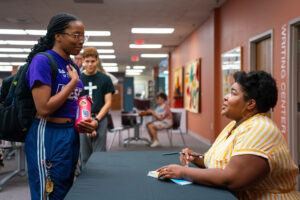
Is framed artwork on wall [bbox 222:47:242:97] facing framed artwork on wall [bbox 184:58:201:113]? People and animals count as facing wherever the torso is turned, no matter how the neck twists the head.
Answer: no

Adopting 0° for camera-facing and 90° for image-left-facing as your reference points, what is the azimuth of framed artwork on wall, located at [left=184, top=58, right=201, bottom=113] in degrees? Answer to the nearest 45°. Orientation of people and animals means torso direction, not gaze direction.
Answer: approximately 45°

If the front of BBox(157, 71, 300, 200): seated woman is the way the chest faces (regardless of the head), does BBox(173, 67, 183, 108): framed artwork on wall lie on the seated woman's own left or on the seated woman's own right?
on the seated woman's own right

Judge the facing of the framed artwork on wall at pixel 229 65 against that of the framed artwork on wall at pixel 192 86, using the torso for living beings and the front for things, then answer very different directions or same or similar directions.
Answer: same or similar directions

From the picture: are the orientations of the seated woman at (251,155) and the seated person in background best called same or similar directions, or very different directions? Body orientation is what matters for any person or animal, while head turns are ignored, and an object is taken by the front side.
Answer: same or similar directions

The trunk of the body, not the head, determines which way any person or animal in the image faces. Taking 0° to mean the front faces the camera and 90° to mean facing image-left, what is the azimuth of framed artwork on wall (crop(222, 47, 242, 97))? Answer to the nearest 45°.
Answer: approximately 45°

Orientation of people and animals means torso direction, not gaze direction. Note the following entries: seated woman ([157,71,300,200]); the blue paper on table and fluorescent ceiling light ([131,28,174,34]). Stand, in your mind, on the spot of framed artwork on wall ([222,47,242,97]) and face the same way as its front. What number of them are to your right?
1

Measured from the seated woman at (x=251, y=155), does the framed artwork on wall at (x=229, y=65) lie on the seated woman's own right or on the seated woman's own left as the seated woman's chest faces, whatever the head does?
on the seated woman's own right

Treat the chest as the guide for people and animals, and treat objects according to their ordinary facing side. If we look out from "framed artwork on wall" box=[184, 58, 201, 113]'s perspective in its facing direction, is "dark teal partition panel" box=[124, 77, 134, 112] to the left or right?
on its right

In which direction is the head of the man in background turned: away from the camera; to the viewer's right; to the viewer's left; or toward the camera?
toward the camera

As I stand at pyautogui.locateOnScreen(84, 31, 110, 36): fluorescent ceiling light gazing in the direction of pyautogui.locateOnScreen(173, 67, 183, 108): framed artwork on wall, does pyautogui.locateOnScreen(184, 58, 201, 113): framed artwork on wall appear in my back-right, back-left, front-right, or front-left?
front-right

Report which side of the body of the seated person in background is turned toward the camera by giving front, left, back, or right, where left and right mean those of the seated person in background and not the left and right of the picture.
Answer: left

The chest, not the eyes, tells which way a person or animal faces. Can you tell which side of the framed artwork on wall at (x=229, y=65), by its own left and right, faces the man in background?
front

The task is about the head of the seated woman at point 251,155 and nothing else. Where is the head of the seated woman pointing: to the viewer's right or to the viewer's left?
to the viewer's left

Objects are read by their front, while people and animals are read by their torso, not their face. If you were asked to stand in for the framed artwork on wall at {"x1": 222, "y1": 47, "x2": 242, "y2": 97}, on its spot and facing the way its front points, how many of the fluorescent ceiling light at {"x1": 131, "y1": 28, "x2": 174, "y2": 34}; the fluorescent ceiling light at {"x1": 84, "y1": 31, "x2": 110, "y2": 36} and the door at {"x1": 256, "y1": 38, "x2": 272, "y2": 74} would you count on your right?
2

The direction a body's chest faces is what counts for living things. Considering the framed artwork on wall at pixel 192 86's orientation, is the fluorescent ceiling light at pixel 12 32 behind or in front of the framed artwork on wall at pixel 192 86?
in front

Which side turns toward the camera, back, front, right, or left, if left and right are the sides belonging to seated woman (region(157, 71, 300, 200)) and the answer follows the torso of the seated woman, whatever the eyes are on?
left
